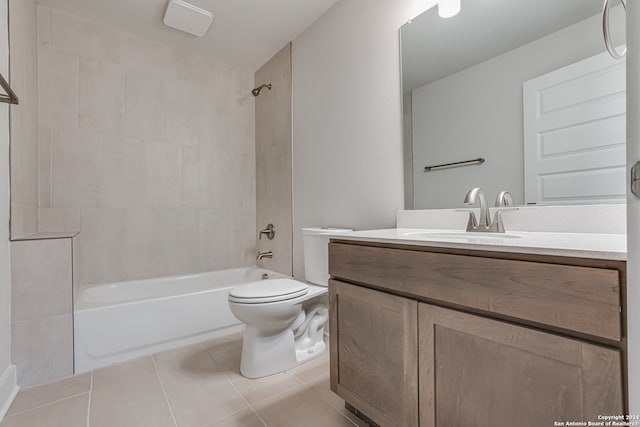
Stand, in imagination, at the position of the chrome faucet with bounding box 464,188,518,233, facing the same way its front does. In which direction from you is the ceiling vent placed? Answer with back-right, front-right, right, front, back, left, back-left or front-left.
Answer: front-right

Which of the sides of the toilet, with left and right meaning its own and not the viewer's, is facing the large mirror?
left

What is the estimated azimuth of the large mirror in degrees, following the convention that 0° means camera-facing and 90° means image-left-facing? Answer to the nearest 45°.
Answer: approximately 45°

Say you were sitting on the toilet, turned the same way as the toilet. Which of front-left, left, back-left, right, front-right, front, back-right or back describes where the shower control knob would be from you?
back-right

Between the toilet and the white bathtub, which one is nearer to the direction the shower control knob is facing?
the white bathtub

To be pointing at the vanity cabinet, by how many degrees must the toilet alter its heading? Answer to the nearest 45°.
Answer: approximately 90° to its left

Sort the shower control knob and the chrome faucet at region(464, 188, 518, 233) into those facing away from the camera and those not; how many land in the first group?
0

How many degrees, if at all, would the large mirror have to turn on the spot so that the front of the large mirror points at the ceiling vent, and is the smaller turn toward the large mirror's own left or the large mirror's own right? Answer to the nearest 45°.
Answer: approximately 45° to the large mirror's own right

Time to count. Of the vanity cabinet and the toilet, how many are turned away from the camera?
0
